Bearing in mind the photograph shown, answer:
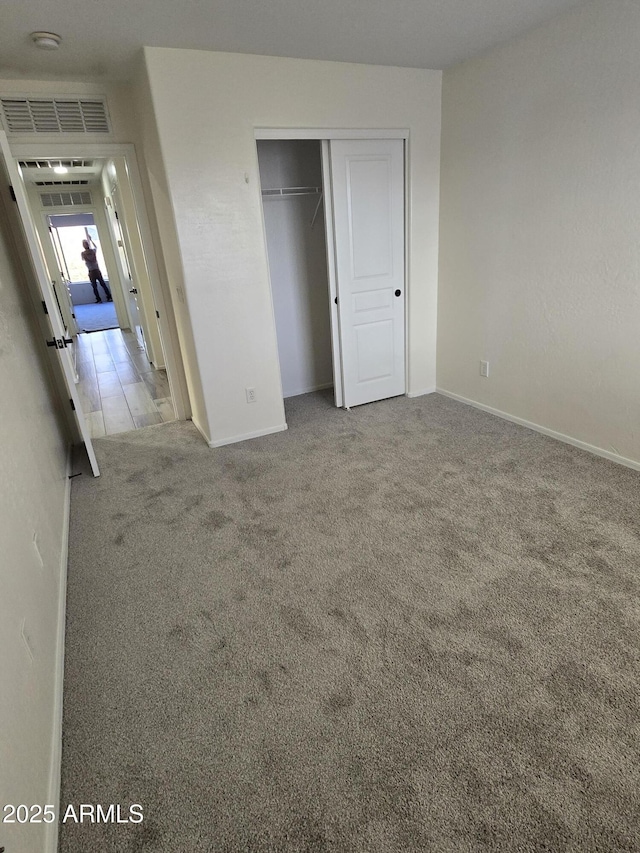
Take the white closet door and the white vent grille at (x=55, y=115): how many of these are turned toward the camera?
2

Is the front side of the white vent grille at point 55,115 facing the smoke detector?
yes

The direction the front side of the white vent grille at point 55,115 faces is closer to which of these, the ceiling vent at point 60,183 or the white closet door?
the white closet door

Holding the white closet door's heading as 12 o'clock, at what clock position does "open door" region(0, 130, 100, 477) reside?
The open door is roughly at 2 o'clock from the white closet door.

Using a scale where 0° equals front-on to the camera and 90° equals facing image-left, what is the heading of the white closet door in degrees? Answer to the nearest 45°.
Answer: approximately 0°

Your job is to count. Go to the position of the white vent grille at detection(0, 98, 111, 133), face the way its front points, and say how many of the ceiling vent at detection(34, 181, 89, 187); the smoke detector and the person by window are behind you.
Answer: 2

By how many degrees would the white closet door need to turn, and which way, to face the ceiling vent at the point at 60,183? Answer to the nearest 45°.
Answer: approximately 135° to its right

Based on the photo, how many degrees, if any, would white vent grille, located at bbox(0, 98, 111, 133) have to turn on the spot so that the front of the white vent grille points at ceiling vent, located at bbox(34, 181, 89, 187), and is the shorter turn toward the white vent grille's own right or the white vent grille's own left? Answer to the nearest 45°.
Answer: approximately 180°

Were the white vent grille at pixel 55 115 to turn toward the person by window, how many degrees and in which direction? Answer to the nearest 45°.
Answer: approximately 180°

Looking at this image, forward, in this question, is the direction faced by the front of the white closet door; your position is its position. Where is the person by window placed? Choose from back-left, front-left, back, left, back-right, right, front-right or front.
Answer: back-right

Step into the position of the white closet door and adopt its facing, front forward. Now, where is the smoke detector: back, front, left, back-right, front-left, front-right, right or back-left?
front-right

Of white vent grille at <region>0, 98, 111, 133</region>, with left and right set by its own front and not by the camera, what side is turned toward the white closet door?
left

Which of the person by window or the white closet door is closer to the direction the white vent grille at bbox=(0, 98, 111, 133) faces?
the white closet door
